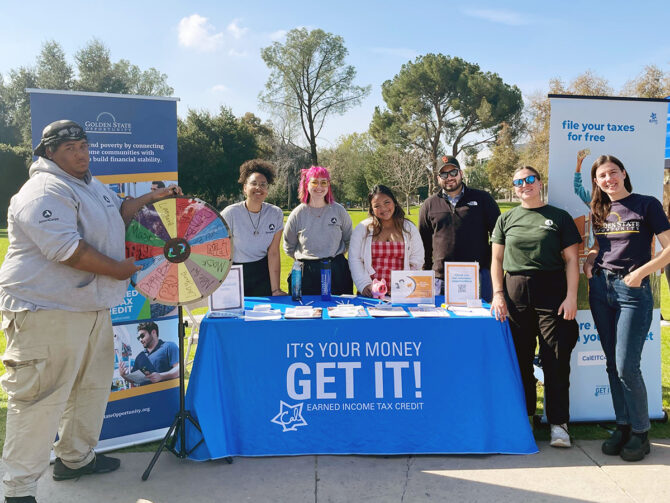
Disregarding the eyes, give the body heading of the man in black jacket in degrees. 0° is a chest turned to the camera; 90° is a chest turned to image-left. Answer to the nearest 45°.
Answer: approximately 0°

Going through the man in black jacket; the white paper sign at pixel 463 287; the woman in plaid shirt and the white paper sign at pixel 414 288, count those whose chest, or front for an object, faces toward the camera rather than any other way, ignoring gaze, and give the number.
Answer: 4

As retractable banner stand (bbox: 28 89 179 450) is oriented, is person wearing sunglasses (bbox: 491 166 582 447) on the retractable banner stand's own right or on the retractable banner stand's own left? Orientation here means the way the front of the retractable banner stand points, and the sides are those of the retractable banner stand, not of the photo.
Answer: on the retractable banner stand's own left

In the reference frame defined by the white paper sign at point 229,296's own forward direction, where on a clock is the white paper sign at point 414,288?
the white paper sign at point 414,288 is roughly at 9 o'clock from the white paper sign at point 229,296.

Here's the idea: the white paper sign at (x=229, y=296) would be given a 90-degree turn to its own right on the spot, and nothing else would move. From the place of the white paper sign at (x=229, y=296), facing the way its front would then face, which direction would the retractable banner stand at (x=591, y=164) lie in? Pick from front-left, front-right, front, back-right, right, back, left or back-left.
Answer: back

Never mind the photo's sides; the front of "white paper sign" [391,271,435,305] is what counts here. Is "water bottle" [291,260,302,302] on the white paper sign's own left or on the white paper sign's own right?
on the white paper sign's own right

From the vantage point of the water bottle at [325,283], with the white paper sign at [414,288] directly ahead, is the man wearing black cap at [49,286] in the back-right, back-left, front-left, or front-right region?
back-right

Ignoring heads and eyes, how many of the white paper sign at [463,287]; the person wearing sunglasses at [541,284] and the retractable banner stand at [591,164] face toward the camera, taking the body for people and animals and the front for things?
3

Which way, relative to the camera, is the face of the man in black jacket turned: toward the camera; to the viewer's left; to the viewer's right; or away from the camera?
toward the camera

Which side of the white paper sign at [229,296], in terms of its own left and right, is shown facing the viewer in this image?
front

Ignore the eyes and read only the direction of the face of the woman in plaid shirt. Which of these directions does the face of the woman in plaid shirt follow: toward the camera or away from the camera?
toward the camera

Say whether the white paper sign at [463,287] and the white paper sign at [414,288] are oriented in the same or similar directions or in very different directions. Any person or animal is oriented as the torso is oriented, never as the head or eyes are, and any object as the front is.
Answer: same or similar directions

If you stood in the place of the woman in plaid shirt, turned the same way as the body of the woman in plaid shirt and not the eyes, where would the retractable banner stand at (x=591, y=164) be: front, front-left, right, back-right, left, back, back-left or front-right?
left

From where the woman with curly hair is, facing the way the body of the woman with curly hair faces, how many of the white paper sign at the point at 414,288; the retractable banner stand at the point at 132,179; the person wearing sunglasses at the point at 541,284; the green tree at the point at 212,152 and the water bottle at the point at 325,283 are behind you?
1
